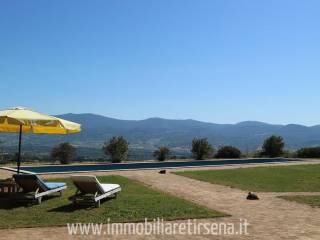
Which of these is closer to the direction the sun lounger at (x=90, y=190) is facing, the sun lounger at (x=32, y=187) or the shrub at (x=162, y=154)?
the shrub
